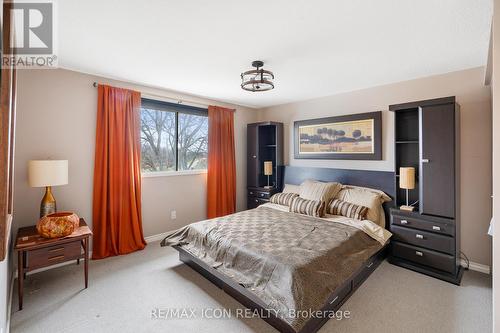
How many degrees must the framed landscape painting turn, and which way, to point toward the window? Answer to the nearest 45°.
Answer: approximately 45° to its right

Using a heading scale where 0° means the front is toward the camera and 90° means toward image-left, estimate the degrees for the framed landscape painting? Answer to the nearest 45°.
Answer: approximately 45°

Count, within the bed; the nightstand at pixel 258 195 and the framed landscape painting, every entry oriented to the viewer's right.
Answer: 0

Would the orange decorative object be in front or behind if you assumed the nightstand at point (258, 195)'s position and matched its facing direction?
in front

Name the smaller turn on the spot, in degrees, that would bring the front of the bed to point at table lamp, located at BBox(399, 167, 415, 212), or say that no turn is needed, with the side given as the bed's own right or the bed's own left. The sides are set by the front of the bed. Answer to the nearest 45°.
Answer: approximately 180°

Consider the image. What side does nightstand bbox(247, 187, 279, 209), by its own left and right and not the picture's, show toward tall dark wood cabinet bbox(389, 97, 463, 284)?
left

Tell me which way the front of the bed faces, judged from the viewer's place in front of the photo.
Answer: facing the viewer and to the left of the viewer

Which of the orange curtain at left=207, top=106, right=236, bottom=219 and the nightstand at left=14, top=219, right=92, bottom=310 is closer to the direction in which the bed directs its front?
the nightstand

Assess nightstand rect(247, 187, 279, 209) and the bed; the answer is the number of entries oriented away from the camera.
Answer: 0

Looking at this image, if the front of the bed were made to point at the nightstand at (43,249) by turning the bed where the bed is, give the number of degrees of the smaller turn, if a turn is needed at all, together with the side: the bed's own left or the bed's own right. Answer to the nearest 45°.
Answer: approximately 45° to the bed's own right

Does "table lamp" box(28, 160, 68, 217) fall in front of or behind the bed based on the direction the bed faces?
in front
